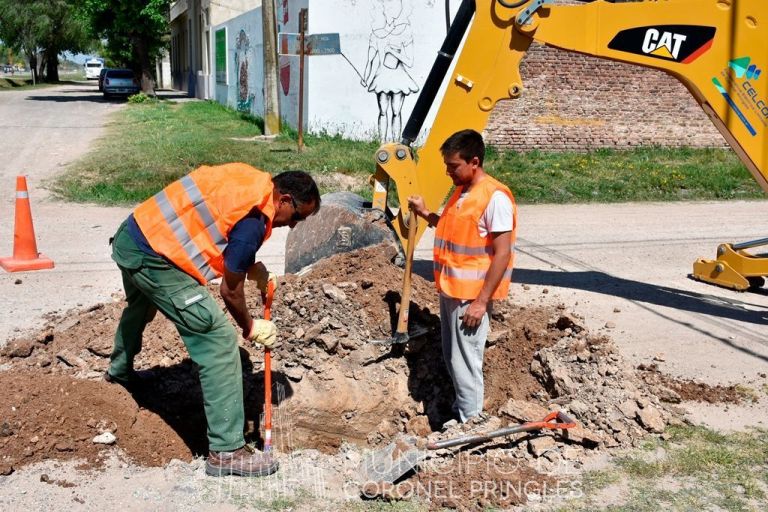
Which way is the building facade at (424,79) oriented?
toward the camera

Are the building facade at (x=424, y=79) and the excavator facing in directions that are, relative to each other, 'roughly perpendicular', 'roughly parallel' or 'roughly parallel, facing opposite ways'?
roughly perpendicular

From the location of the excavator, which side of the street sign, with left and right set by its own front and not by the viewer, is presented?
front

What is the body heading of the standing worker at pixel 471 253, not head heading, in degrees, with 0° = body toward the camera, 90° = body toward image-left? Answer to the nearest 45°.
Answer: approximately 45°

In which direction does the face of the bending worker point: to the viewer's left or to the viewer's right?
to the viewer's right

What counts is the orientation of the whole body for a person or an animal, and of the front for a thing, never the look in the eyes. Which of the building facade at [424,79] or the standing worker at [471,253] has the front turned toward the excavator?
the building facade

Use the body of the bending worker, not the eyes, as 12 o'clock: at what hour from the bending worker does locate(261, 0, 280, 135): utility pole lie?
The utility pole is roughly at 9 o'clock from the bending worker.

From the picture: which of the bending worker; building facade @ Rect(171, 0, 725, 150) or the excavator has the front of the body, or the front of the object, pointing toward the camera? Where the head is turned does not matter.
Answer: the building facade

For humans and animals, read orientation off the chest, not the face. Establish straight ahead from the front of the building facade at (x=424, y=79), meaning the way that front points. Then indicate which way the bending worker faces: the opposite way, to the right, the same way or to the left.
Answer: to the left

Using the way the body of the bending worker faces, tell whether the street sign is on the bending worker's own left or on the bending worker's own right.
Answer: on the bending worker's own left

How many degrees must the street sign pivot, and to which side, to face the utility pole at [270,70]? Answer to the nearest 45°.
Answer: approximately 135° to its right

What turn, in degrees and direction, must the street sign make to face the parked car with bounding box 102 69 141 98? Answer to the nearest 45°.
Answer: approximately 180°

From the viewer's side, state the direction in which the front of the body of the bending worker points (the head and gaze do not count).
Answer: to the viewer's right
